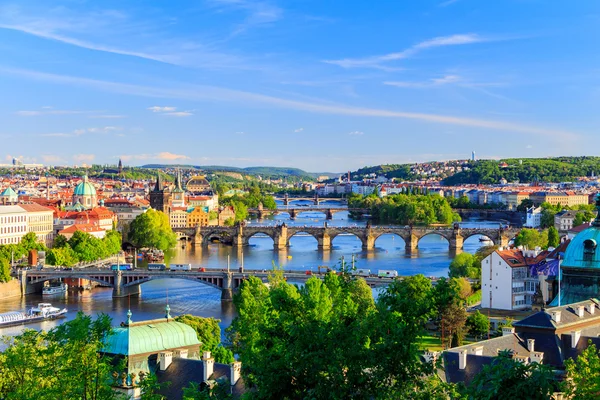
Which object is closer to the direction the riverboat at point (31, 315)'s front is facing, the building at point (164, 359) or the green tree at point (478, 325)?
the green tree

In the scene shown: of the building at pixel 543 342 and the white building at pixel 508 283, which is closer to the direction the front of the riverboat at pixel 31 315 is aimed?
the white building

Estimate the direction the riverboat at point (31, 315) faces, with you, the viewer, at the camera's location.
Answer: facing to the right of the viewer

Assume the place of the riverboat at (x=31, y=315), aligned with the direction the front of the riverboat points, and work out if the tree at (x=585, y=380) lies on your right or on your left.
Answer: on your right

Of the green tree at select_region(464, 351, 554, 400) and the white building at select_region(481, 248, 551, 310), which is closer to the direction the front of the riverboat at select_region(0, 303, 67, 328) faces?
the white building

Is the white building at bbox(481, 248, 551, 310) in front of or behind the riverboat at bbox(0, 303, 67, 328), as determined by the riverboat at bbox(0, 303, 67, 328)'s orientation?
in front

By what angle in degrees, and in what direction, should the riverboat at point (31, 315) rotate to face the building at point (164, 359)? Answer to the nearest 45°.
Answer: approximately 90° to its right

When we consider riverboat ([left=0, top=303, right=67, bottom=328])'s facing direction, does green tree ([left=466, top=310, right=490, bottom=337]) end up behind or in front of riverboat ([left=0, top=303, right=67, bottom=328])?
in front

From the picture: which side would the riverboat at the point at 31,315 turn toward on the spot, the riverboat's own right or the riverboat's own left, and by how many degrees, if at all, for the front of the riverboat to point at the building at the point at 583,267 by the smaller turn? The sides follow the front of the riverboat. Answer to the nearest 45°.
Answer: approximately 45° to the riverboat's own right

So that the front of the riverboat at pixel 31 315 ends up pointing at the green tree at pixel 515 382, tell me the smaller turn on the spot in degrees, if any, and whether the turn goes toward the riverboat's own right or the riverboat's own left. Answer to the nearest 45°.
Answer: approximately 90° to the riverboat's own right
